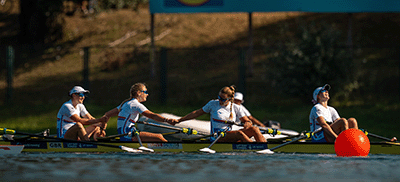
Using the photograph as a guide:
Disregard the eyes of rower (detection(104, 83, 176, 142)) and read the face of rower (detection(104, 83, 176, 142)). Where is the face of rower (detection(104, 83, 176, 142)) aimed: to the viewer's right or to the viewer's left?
to the viewer's right

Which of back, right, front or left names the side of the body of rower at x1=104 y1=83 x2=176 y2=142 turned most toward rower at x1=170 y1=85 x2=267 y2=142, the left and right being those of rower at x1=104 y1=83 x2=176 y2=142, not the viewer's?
front

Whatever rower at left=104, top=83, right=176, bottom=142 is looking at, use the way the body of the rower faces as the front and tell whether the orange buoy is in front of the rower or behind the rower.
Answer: in front

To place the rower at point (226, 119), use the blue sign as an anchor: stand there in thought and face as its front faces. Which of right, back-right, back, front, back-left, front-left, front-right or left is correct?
front

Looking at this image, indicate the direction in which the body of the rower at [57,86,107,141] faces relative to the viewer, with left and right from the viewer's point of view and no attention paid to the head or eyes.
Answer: facing to the right of the viewer

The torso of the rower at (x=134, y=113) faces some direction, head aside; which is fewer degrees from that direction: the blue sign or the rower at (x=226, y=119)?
the rower

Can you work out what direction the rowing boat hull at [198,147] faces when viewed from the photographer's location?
facing to the left of the viewer

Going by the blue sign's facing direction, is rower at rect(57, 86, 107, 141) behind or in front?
in front

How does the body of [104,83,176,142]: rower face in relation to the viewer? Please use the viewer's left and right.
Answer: facing to the right of the viewer

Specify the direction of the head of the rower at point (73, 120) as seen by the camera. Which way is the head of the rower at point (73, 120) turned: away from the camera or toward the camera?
toward the camera

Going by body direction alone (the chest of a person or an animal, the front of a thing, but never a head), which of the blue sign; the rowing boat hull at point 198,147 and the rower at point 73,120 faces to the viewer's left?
the rowing boat hull

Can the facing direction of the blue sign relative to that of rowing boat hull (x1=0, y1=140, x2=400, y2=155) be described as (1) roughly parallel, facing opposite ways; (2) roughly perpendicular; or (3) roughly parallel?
roughly perpendicular

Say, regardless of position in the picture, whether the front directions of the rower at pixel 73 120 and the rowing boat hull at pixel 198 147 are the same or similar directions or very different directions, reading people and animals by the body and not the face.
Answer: very different directions

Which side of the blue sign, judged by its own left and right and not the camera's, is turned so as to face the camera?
front
